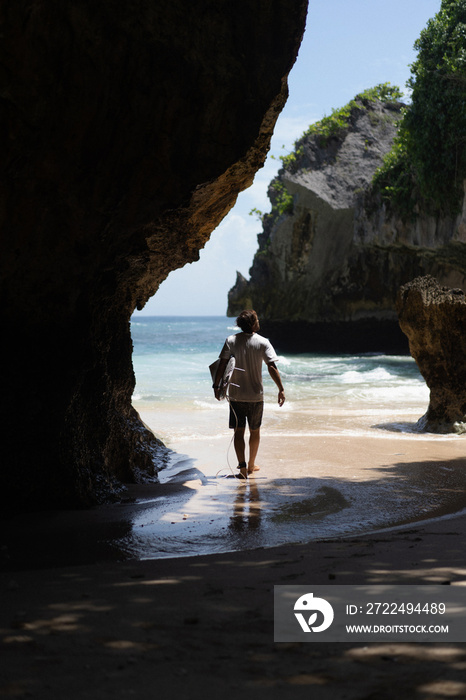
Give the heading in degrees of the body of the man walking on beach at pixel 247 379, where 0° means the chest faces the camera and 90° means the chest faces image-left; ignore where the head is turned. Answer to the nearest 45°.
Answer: approximately 180°

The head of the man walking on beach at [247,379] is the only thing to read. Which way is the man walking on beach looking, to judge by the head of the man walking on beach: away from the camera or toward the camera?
away from the camera
